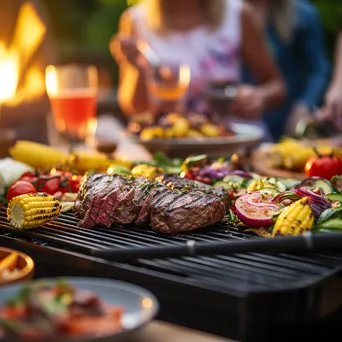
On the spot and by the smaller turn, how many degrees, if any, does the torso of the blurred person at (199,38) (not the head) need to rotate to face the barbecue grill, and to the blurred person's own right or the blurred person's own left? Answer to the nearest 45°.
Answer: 0° — they already face it

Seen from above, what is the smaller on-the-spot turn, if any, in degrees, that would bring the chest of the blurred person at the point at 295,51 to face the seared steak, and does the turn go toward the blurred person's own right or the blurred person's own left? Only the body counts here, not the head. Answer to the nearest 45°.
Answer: approximately 45° to the blurred person's own left

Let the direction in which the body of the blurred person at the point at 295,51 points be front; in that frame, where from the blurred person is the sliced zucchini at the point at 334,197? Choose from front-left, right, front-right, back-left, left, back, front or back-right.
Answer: front-left

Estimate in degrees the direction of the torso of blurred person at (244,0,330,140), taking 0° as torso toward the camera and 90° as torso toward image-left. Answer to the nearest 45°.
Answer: approximately 45°

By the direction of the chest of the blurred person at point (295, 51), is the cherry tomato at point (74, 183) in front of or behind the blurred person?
in front

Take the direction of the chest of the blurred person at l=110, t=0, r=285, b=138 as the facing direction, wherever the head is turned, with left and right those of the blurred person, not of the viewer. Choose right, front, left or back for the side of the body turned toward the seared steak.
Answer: front

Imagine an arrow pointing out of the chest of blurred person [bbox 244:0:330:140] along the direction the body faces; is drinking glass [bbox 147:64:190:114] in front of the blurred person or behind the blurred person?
in front

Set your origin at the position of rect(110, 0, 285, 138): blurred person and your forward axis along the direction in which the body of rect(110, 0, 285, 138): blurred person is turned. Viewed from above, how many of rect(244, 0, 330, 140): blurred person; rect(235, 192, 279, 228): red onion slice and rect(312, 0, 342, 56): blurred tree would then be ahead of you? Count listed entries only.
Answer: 1

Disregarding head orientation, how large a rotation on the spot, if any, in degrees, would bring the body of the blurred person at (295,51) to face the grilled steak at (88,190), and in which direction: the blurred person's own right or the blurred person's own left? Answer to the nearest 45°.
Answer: approximately 45° to the blurred person's own left

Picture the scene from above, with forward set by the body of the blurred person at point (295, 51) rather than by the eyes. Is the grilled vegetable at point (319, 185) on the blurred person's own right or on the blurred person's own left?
on the blurred person's own left

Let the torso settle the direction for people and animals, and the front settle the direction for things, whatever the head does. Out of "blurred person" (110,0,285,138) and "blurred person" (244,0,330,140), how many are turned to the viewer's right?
0

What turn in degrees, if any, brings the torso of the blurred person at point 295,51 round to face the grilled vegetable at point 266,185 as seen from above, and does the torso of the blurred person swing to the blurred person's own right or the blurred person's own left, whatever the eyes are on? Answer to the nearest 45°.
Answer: approximately 45° to the blurred person's own left

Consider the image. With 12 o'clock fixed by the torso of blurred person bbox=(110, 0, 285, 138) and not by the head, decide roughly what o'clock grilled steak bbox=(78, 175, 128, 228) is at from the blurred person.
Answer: The grilled steak is roughly at 12 o'clock from the blurred person.
